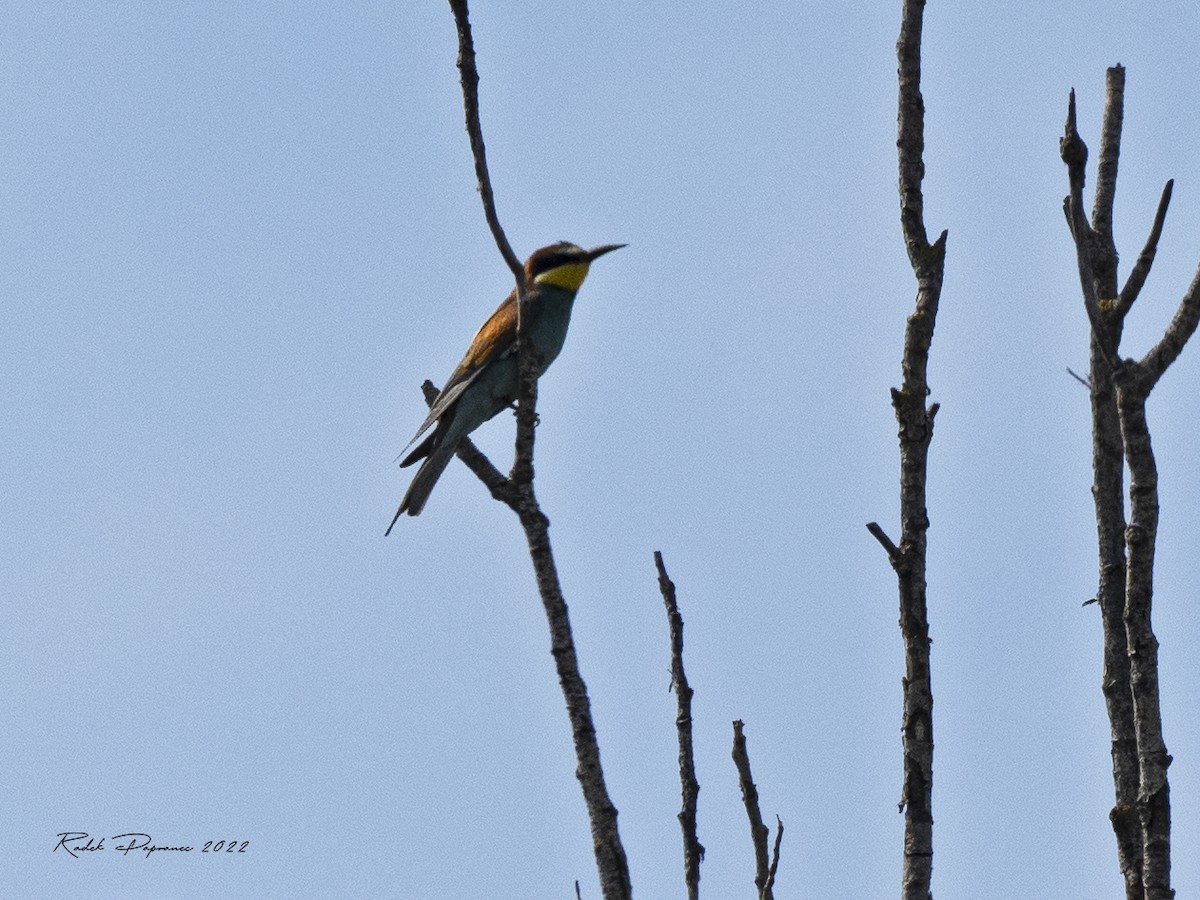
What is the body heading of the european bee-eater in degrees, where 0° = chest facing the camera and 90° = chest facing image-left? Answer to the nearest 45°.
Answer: approximately 270°
